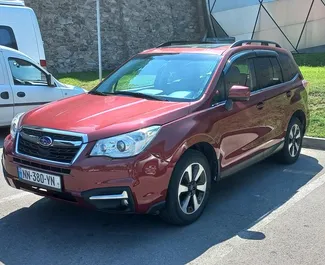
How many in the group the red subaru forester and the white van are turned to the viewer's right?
0

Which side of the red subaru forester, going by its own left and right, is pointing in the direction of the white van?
right

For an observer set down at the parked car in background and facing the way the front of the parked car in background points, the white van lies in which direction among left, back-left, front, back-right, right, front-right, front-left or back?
left

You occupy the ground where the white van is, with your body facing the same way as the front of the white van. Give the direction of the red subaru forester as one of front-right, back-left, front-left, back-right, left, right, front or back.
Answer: left

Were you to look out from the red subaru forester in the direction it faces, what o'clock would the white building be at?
The white building is roughly at 5 o'clock from the red subaru forester.

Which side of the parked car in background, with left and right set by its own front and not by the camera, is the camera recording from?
right

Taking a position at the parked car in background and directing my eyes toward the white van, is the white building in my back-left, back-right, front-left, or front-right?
front-right

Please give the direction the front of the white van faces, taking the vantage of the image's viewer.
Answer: facing to the left of the viewer

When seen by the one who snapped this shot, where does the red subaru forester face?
facing the viewer and to the left of the viewer

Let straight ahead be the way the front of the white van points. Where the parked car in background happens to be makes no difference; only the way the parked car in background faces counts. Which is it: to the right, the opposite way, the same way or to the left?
the opposite way

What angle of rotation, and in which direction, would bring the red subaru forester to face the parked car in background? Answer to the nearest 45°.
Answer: approximately 90° to its right
